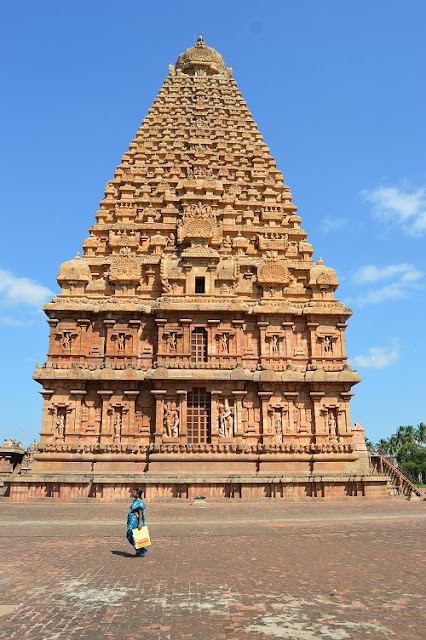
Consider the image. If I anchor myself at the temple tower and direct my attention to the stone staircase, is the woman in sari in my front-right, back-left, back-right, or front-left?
back-right

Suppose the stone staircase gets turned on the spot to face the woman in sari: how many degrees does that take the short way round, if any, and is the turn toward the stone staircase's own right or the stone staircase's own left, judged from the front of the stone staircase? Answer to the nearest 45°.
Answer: approximately 90° to the stone staircase's own right

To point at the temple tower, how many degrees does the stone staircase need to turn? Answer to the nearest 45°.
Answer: approximately 135° to its right

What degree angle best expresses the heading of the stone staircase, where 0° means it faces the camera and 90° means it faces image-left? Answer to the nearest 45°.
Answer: approximately 270°
